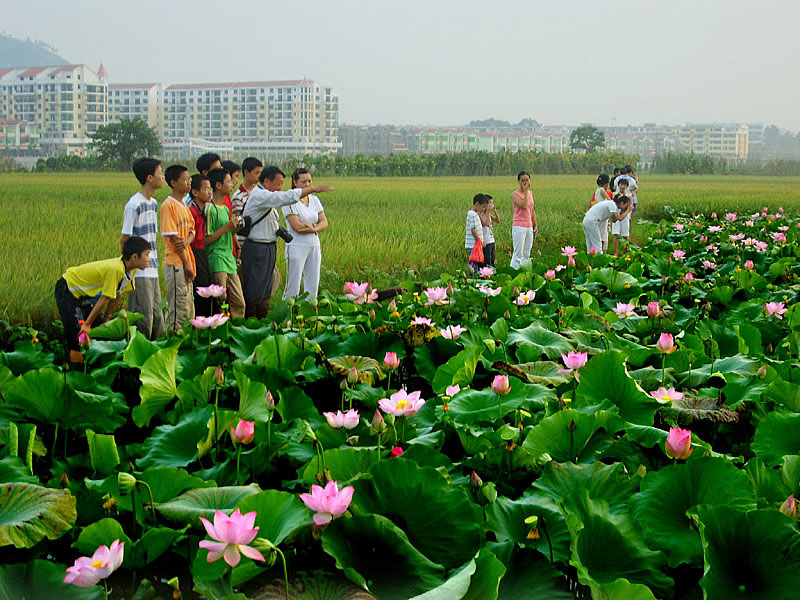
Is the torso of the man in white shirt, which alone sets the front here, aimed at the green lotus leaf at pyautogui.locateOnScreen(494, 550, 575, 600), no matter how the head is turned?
no

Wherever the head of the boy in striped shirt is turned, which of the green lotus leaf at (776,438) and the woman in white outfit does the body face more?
the green lotus leaf

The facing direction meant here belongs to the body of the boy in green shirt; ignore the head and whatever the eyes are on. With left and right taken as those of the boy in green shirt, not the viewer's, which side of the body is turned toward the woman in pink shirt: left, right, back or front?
left

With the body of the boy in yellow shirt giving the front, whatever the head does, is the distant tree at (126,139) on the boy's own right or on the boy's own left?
on the boy's own left

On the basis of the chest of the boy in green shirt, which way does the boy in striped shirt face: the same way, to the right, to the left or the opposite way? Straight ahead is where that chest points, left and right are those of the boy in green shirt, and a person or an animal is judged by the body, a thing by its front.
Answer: the same way

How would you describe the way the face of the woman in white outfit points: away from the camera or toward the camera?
toward the camera

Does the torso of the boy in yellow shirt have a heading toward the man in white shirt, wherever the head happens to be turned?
no

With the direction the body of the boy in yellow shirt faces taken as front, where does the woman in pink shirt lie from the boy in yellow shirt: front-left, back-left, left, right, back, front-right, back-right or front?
front-left

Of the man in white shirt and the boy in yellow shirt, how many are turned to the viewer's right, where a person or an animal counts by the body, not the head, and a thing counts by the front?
2

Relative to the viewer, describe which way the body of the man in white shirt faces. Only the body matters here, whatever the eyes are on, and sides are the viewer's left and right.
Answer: facing to the right of the viewer

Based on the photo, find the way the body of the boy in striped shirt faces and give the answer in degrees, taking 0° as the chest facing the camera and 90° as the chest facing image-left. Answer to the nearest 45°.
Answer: approximately 315°

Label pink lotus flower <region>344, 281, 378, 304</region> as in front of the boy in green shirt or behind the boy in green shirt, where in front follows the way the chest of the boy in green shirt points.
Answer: in front

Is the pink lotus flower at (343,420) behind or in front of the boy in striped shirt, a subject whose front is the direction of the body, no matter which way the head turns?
in front

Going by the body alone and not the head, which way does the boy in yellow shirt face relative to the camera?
to the viewer's right

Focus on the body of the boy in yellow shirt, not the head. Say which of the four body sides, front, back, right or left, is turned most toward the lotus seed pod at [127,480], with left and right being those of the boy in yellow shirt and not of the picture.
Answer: right
